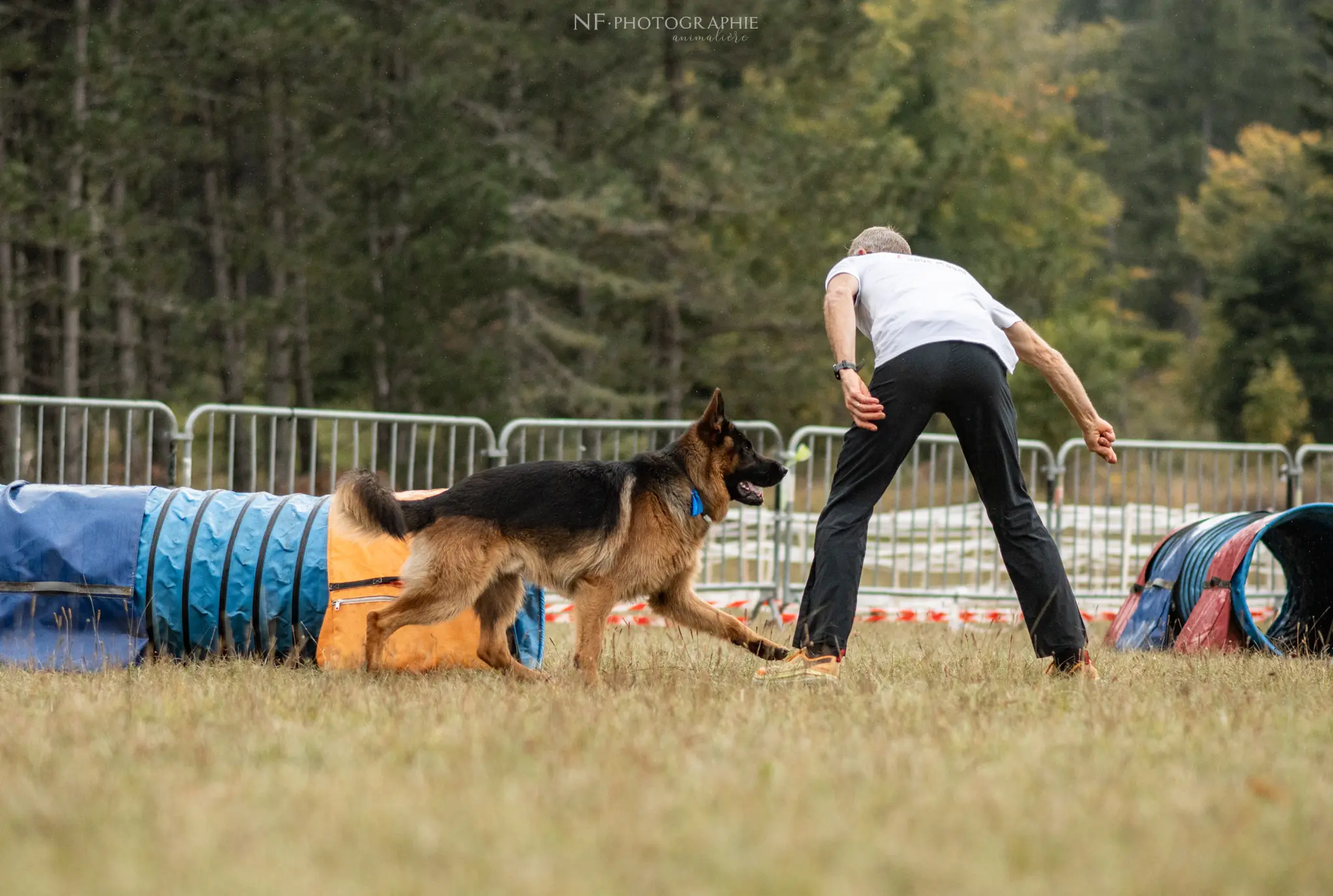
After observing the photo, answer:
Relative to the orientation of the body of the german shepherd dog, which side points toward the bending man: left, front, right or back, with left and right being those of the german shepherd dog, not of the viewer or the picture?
front

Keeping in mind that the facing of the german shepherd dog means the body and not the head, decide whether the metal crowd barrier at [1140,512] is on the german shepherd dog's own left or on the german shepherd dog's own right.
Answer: on the german shepherd dog's own left

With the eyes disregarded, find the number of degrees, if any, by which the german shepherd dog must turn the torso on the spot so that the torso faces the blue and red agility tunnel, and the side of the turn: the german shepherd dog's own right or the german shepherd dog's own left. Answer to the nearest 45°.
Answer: approximately 45° to the german shepherd dog's own left

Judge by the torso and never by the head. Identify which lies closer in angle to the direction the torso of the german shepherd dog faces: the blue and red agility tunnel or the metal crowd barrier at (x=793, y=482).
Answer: the blue and red agility tunnel

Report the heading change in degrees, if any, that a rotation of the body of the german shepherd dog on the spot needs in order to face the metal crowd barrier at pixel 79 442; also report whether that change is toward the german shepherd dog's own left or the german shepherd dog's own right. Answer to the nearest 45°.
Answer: approximately 135° to the german shepherd dog's own left

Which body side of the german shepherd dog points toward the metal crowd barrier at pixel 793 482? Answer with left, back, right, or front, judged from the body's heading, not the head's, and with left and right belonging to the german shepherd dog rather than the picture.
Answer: left

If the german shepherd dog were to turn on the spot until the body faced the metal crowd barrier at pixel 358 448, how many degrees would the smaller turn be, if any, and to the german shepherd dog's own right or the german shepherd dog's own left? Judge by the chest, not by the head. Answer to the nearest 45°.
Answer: approximately 90° to the german shepherd dog's own left

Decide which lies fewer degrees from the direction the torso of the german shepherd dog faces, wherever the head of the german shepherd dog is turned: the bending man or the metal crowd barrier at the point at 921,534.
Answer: the bending man

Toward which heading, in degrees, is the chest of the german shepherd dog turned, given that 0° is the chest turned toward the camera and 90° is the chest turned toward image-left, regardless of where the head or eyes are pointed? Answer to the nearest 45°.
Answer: approximately 270°

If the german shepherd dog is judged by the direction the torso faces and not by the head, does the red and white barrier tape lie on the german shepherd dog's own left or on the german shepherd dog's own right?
on the german shepherd dog's own left

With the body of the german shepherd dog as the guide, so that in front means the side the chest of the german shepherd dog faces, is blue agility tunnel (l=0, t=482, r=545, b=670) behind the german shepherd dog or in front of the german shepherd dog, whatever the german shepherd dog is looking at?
behind
